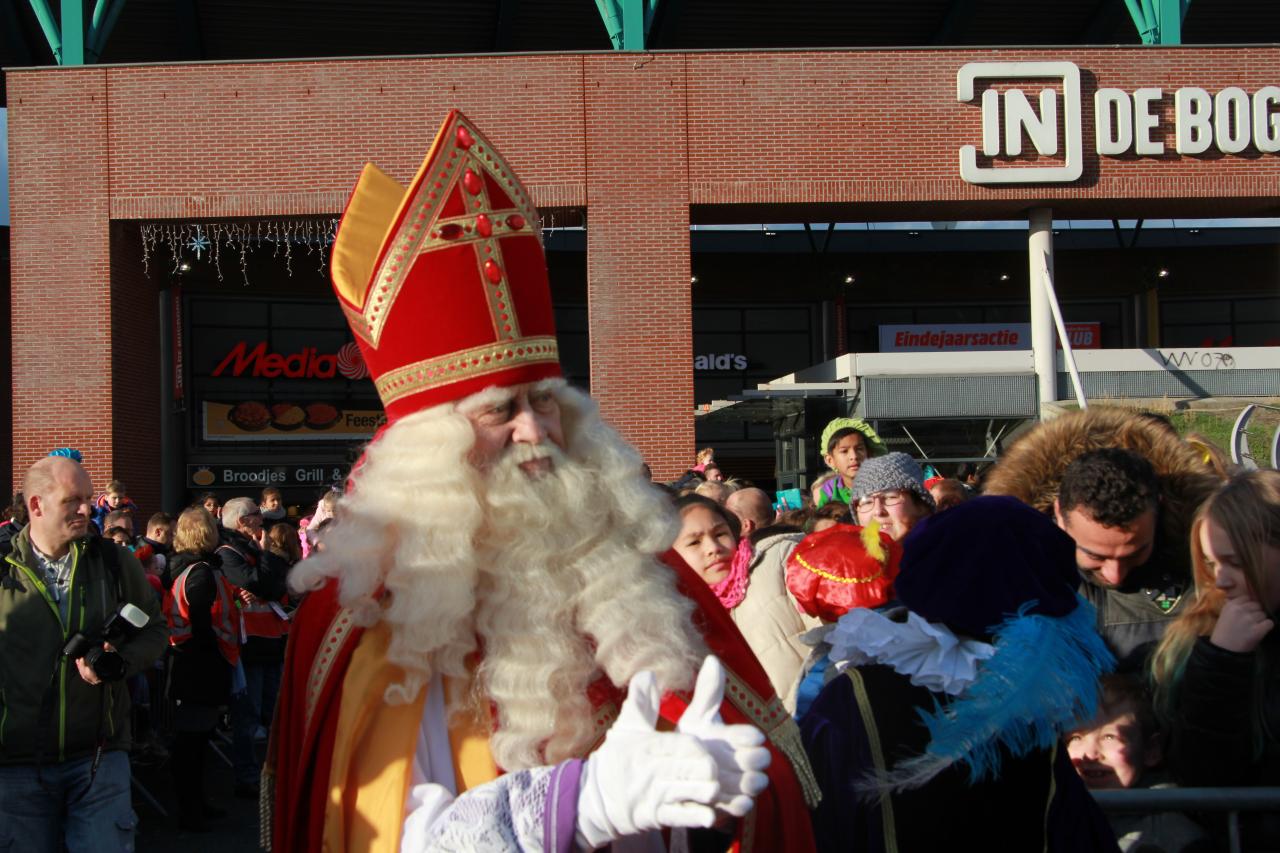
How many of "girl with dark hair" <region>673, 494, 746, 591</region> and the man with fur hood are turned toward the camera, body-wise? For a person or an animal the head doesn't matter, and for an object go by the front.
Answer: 2

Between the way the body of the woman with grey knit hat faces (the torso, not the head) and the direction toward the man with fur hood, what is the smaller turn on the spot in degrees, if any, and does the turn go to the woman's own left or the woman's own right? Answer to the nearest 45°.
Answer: approximately 90° to the woman's own left

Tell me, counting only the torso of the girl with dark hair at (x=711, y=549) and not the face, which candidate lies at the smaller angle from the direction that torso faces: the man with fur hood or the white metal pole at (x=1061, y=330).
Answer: the man with fur hood

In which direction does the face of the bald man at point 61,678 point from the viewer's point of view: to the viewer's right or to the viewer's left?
to the viewer's right

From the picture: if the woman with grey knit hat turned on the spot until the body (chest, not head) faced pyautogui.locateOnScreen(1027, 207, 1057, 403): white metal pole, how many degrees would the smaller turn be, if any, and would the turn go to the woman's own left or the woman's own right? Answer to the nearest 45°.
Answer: approximately 135° to the woman's own right

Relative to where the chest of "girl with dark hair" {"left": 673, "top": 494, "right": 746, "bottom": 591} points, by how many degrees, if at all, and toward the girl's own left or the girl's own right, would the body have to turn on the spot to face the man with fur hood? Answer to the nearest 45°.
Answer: approximately 45° to the girl's own left

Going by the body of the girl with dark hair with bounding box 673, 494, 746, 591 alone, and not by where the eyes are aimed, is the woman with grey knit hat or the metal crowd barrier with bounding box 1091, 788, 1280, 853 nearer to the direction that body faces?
the metal crowd barrier

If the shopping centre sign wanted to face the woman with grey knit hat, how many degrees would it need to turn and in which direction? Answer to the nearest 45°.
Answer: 0° — it already faces them

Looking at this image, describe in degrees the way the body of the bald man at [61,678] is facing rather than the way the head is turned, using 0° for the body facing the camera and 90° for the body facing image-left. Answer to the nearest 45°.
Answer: approximately 315°

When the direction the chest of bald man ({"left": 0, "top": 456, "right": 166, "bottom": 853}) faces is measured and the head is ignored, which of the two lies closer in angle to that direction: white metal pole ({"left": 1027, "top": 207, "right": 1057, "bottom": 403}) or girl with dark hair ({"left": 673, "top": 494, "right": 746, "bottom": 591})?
the girl with dark hair

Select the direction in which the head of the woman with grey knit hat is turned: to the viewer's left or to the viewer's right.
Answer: to the viewer's left

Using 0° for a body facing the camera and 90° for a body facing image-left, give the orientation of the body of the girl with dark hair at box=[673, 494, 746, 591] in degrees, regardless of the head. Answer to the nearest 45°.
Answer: approximately 0°

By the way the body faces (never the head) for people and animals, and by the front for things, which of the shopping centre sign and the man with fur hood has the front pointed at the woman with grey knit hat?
the shopping centre sign

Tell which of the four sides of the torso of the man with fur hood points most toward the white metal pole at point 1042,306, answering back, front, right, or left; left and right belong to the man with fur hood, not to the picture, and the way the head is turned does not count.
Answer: back

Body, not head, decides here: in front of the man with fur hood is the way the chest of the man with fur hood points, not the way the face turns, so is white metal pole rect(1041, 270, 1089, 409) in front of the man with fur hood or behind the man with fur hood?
behind

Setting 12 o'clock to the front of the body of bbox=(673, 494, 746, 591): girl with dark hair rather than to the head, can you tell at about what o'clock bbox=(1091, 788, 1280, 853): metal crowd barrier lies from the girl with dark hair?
The metal crowd barrier is roughly at 11 o'clock from the girl with dark hair.
